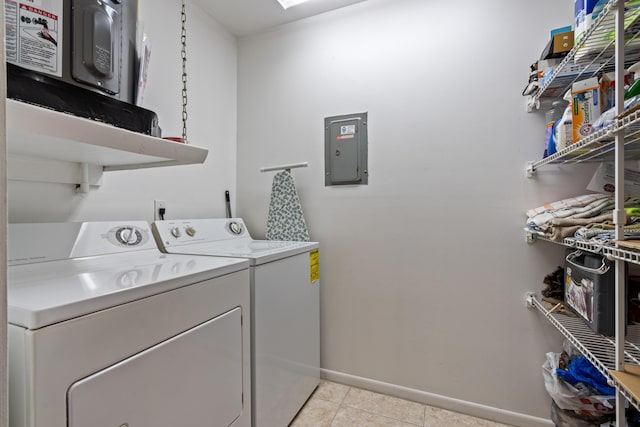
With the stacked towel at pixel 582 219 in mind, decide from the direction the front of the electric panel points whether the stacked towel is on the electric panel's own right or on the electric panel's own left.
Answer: on the electric panel's own left

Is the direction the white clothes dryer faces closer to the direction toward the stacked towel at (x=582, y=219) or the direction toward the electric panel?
the stacked towel

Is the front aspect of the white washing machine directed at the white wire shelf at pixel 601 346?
yes

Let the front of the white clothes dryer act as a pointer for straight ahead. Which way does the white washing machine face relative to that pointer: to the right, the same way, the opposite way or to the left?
the same way

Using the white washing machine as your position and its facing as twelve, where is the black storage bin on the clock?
The black storage bin is roughly at 12 o'clock from the white washing machine.

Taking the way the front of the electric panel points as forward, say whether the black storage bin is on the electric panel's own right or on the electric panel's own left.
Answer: on the electric panel's own left

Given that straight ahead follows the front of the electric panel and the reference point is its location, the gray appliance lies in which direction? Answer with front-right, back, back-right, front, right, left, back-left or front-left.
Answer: front

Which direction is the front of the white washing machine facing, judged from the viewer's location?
facing the viewer and to the right of the viewer

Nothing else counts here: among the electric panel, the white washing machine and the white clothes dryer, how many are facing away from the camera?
0

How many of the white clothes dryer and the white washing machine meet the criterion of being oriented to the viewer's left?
0

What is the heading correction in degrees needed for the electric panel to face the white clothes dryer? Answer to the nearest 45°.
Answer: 0° — it already faces it
